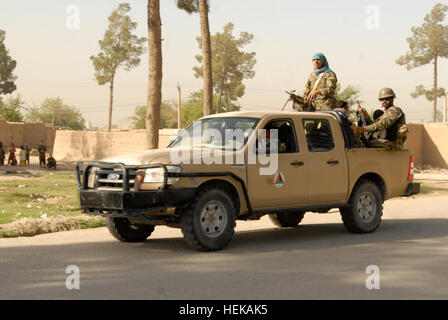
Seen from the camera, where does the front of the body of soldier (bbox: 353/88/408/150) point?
to the viewer's left

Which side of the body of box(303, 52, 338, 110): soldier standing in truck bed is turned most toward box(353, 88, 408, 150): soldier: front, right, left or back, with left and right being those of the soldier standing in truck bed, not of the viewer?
left

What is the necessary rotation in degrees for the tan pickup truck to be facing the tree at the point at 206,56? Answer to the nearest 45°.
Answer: approximately 135° to its right

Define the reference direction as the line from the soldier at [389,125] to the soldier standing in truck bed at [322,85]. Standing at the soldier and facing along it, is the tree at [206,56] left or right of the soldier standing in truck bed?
right

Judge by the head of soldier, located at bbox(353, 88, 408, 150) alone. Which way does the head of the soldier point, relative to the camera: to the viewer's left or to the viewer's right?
to the viewer's left

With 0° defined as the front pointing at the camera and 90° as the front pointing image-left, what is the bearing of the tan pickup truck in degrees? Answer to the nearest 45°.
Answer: approximately 45°

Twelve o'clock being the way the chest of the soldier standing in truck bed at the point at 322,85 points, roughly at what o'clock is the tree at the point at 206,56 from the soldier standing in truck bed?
The tree is roughly at 4 o'clock from the soldier standing in truck bed.
